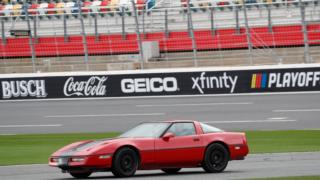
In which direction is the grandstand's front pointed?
toward the camera

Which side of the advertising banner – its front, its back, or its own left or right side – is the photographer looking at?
front

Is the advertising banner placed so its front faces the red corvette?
yes

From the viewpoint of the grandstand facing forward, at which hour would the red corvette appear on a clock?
The red corvette is roughly at 12 o'clock from the grandstand.
